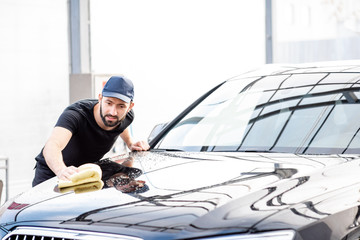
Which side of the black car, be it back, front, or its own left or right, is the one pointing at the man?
right

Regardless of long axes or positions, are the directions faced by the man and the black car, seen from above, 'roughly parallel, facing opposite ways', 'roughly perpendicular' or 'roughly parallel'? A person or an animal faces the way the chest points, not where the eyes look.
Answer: roughly perpendicular
